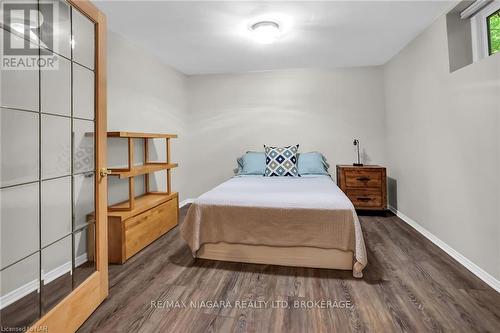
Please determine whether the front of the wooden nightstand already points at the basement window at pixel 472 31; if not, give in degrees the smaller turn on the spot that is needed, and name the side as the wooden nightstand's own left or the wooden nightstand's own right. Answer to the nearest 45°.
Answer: approximately 45° to the wooden nightstand's own left

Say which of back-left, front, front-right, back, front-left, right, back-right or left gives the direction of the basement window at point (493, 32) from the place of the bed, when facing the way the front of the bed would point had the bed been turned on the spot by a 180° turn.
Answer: right

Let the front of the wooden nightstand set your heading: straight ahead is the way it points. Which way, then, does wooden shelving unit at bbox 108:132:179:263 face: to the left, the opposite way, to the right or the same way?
to the left

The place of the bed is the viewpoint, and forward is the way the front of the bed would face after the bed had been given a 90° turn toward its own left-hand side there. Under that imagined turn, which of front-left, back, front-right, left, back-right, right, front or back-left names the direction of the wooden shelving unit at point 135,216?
back

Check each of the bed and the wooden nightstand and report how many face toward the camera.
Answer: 2

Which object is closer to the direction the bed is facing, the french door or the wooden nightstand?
the french door

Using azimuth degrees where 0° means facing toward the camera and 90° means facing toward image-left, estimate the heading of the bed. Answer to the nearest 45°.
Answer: approximately 0°

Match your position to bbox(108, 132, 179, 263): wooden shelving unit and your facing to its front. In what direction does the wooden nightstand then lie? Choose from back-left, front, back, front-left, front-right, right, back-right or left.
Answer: front-left
